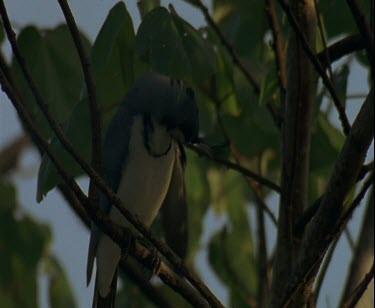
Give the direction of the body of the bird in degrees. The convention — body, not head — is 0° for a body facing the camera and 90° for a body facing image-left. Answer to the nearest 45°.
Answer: approximately 315°
